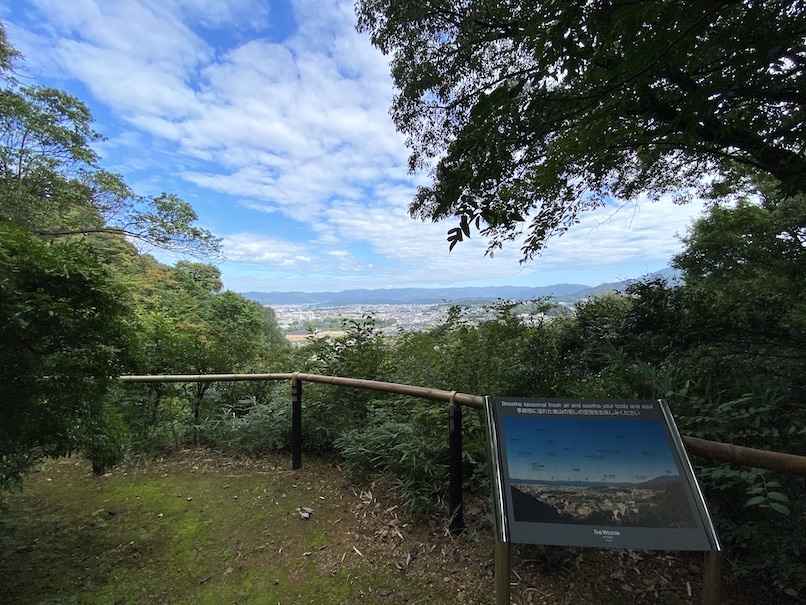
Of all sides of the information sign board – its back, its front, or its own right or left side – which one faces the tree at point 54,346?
right

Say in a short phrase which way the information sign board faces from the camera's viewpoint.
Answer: facing the viewer
